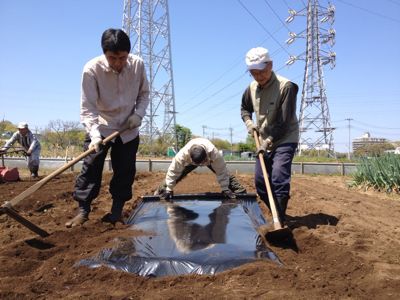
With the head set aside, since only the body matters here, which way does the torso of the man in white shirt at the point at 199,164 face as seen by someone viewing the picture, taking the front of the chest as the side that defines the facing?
toward the camera

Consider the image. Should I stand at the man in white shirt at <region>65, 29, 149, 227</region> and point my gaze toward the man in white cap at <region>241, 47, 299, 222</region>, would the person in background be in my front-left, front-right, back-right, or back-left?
back-left

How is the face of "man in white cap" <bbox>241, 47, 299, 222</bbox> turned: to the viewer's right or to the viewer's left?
to the viewer's left

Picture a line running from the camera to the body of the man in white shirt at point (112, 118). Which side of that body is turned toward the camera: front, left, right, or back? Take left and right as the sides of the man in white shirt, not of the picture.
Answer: front

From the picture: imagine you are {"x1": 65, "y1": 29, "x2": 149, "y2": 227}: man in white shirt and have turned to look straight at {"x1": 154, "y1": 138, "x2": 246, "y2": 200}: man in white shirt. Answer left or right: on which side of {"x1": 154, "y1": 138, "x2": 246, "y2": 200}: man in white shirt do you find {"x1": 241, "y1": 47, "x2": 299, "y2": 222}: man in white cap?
right

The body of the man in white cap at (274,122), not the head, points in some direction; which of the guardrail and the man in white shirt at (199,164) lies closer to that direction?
the man in white shirt

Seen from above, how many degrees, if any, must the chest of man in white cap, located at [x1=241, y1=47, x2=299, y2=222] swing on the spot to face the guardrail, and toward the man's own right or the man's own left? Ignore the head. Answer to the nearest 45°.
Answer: approximately 135° to the man's own right

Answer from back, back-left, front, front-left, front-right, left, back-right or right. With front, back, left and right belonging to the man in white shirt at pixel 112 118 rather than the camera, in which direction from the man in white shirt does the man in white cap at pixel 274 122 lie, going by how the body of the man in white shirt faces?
left

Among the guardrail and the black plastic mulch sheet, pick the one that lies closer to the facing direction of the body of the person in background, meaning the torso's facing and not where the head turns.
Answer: the black plastic mulch sheet

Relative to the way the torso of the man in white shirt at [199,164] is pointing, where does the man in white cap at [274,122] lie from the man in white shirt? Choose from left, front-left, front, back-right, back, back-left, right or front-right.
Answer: front-left

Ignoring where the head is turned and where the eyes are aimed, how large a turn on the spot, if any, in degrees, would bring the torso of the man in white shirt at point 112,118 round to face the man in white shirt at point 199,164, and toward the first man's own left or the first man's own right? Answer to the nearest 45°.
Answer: approximately 135° to the first man's own left

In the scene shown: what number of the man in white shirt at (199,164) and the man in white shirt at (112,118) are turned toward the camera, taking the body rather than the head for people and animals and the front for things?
2
